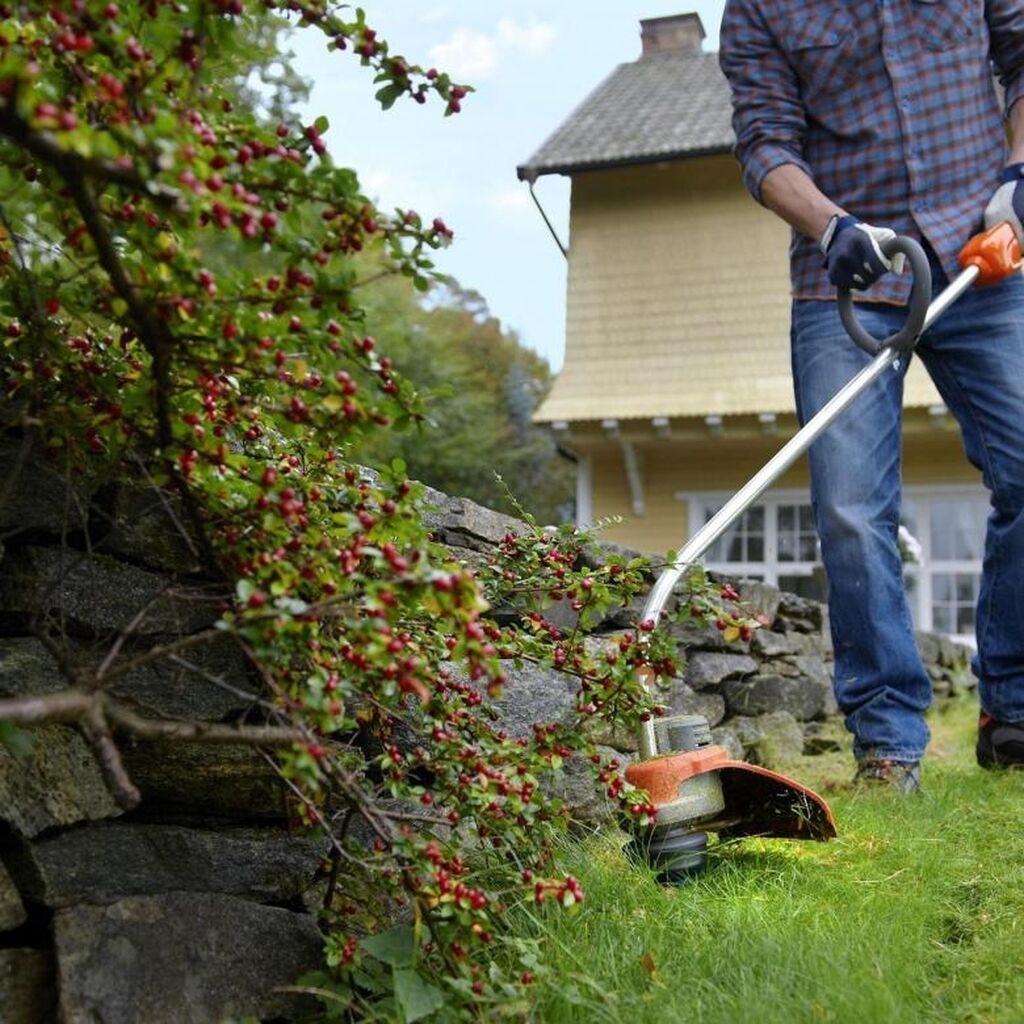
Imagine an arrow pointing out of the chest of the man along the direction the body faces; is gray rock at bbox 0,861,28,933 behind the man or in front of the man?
in front

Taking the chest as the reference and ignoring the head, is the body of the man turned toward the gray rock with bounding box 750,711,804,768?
no

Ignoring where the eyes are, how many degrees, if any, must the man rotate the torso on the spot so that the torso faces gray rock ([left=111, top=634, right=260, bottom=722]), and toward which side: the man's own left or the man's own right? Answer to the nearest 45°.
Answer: approximately 45° to the man's own right

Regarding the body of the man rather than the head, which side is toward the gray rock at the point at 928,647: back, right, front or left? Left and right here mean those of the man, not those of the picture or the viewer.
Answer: back

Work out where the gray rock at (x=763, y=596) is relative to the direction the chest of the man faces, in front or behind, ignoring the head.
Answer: behind

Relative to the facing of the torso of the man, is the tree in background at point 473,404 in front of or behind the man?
behind

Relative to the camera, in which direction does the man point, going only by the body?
toward the camera

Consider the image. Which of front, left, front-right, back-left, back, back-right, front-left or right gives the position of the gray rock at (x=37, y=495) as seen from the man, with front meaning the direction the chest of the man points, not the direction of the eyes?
front-right

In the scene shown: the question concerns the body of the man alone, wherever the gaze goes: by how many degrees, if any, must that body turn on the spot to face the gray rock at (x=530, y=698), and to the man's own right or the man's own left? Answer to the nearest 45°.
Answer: approximately 45° to the man's own right

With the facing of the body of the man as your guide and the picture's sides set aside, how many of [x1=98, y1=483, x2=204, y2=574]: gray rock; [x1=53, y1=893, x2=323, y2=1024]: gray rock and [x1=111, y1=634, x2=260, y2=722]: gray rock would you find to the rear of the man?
0

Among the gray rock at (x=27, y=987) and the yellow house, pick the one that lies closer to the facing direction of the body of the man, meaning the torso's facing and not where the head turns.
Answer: the gray rock

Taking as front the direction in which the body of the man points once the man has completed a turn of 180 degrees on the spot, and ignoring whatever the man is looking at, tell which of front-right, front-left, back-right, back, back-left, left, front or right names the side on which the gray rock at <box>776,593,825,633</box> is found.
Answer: front

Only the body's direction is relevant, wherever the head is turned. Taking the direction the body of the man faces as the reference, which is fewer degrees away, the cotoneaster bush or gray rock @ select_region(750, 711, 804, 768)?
the cotoneaster bush
